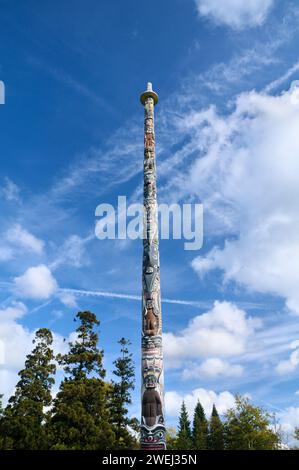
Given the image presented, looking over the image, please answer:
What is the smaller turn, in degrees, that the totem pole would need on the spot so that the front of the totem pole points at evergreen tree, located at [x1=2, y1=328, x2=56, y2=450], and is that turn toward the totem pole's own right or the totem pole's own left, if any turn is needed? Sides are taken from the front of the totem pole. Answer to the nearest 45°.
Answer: approximately 135° to the totem pole's own right

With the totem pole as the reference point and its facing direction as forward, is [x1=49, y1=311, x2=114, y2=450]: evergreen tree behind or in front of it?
behind

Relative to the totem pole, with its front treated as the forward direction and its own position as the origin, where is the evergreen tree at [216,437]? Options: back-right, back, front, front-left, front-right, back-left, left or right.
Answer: back

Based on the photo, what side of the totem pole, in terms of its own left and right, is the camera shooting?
front

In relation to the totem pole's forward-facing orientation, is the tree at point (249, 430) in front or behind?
behind
